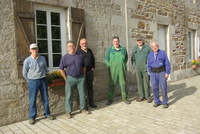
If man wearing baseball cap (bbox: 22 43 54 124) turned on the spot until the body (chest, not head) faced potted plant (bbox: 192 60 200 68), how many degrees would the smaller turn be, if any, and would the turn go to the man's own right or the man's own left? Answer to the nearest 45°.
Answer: approximately 135° to the man's own left

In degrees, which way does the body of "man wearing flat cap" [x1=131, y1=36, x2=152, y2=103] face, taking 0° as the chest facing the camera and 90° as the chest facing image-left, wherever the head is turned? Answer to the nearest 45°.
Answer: approximately 0°

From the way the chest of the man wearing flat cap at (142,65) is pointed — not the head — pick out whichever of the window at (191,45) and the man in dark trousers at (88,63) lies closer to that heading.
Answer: the man in dark trousers

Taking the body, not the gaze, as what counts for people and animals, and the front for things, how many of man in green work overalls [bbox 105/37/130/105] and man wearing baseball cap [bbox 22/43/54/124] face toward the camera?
2

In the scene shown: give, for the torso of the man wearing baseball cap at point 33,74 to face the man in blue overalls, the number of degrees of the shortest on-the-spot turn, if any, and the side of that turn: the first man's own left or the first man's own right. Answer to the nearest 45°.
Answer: approximately 90° to the first man's own left

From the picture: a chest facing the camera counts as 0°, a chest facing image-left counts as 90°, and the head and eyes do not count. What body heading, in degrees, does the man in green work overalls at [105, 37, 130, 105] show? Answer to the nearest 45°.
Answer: approximately 0°

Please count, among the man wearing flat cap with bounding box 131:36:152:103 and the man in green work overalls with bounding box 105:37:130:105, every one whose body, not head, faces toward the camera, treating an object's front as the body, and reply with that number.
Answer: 2

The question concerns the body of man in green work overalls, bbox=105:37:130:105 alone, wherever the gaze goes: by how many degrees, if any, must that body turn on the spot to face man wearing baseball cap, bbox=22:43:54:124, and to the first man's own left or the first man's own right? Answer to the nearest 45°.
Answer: approximately 45° to the first man's own right

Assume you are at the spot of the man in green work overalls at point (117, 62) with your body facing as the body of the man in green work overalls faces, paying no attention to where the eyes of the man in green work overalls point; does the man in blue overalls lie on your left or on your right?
on your left

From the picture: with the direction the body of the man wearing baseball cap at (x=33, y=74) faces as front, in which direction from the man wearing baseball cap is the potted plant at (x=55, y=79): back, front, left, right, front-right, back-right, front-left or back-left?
back-left

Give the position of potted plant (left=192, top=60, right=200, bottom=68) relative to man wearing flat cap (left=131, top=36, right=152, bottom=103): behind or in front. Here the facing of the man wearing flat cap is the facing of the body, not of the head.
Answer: behind
